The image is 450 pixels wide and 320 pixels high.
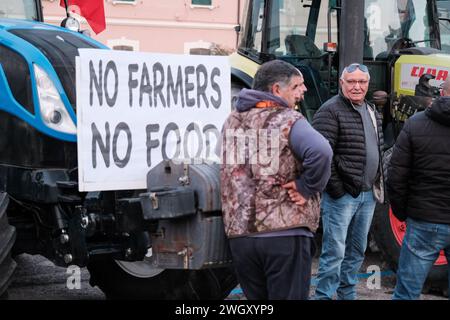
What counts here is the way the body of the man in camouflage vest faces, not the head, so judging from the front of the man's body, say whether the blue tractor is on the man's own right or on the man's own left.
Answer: on the man's own left

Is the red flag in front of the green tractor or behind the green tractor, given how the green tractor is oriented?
behind

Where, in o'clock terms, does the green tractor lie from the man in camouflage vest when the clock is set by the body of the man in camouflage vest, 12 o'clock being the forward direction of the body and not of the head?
The green tractor is roughly at 11 o'clock from the man in camouflage vest.

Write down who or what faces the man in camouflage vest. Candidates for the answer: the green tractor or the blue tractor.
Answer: the blue tractor

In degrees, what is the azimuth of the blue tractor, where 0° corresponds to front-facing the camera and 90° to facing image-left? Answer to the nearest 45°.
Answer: approximately 315°

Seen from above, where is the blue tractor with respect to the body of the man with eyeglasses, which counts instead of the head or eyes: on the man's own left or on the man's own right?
on the man's own right

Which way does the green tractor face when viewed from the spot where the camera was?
facing to the right of the viewer
